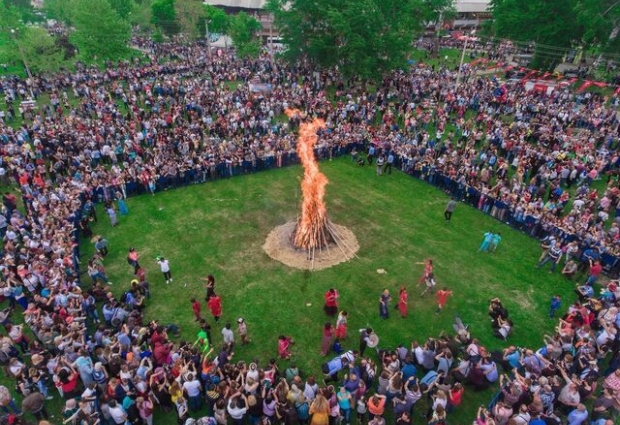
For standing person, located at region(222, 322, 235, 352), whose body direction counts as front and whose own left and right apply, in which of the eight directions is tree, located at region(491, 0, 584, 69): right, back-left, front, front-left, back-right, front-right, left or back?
front-right

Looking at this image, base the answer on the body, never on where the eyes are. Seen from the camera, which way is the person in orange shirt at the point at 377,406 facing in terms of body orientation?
away from the camera

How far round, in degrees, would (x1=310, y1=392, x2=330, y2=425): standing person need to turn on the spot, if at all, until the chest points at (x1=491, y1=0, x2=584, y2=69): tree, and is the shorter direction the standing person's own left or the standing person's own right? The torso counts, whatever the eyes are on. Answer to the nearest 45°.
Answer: approximately 45° to the standing person's own right

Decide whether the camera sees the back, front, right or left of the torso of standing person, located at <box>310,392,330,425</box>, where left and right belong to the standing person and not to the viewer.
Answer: back

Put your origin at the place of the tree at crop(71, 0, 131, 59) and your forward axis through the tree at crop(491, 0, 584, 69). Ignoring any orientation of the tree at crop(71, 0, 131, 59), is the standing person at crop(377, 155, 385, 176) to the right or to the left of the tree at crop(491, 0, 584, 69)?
right

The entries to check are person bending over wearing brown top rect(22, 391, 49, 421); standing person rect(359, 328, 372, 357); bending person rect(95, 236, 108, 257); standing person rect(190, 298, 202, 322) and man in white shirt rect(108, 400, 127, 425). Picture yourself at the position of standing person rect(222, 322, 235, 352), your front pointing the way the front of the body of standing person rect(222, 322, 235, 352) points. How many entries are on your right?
1

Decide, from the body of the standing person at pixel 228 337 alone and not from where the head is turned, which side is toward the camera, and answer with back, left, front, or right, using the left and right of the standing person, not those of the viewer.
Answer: back

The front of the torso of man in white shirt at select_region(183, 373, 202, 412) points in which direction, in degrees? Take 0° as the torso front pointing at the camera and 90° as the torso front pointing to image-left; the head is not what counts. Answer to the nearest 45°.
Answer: approximately 180°

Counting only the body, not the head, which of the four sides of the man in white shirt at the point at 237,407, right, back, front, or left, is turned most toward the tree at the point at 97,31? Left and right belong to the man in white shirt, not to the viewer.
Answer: front

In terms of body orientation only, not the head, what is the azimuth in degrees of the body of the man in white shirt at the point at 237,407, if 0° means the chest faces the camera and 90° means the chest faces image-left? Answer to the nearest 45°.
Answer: approximately 180°

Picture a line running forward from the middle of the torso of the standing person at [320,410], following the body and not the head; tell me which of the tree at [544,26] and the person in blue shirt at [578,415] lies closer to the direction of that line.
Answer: the tree

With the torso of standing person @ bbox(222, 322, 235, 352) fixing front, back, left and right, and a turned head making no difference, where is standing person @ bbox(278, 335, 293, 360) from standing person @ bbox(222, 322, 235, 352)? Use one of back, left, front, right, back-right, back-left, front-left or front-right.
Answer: right

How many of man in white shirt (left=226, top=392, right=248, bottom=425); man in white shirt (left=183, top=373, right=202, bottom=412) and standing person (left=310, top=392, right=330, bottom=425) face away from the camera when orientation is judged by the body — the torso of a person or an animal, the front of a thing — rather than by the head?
3

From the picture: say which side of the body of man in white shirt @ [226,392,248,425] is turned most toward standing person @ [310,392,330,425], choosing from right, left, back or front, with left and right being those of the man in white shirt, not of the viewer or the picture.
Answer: right

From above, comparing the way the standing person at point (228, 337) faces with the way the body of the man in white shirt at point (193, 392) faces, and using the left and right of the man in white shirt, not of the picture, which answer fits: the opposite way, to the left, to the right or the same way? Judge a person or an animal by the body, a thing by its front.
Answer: the same way

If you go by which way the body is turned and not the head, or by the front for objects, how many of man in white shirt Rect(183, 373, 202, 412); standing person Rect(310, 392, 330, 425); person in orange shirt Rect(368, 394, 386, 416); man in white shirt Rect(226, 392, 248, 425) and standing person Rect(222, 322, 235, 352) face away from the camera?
5

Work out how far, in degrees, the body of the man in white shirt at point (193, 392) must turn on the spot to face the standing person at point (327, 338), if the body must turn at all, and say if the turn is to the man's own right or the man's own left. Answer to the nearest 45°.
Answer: approximately 90° to the man's own right

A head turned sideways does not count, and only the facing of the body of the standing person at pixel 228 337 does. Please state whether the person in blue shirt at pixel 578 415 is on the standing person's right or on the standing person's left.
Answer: on the standing person's right

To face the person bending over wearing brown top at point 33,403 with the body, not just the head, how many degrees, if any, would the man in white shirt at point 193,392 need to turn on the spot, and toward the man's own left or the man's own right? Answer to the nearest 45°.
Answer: approximately 90° to the man's own left
